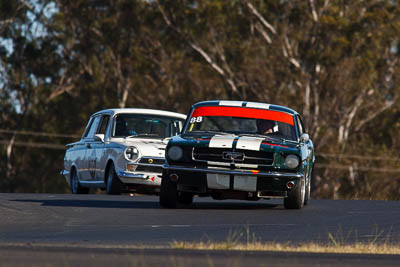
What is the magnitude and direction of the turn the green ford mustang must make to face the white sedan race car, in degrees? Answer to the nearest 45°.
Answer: approximately 135° to its right

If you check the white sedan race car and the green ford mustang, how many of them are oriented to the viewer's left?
0

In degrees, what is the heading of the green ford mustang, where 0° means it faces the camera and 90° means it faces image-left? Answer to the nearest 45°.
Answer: approximately 0°

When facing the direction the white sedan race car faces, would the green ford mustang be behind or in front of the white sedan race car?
in front

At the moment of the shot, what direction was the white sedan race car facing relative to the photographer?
facing the viewer and to the right of the viewer
